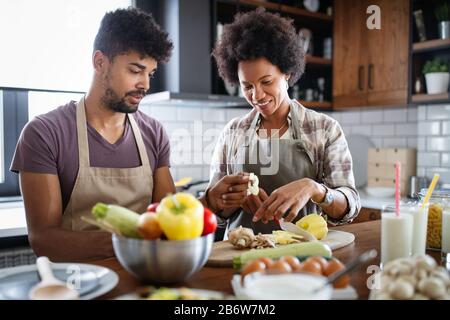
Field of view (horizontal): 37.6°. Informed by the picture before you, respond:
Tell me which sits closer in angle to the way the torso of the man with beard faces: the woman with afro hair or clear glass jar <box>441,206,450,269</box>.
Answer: the clear glass jar

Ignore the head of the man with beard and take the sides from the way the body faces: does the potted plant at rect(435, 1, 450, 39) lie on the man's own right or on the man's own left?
on the man's own left

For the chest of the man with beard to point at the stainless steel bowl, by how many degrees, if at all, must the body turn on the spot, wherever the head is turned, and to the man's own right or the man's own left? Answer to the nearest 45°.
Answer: approximately 45° to the man's own right

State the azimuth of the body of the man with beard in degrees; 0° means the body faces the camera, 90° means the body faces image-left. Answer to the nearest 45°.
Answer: approximately 315°
